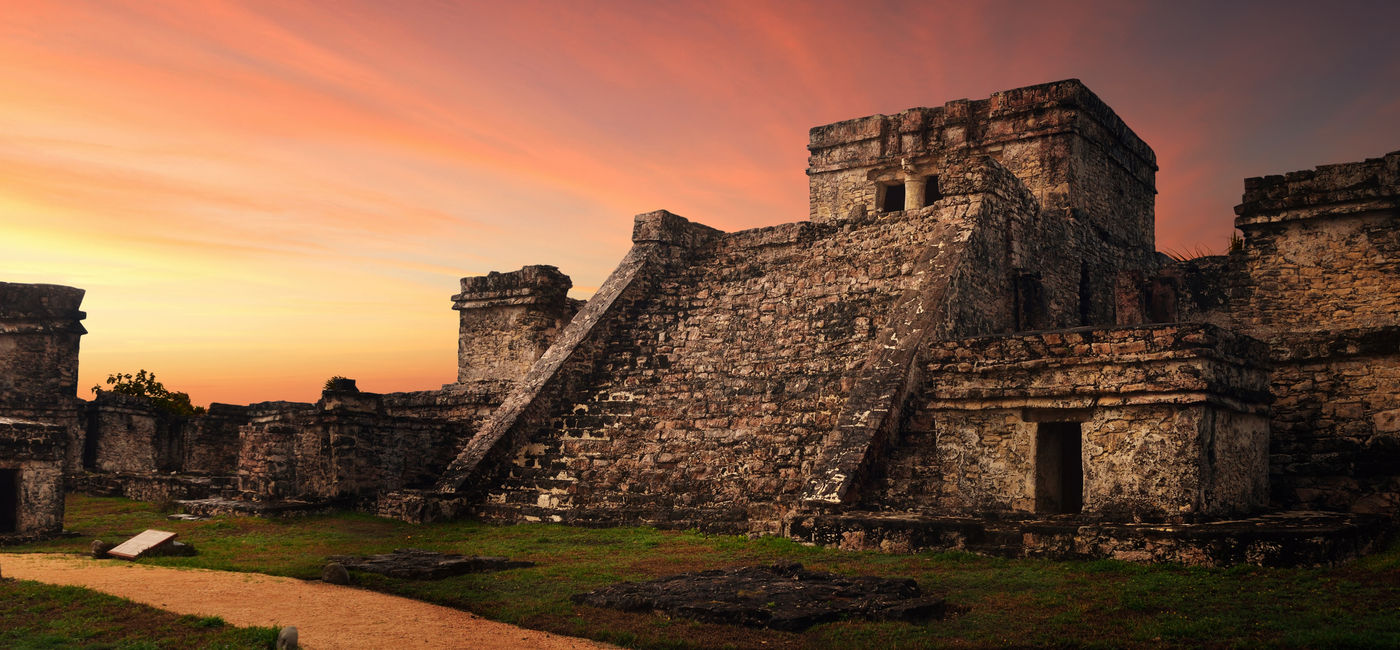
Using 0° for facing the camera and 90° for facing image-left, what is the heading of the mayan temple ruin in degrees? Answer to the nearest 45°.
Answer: approximately 45°

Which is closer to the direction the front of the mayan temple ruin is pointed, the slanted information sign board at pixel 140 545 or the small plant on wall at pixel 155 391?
the slanted information sign board

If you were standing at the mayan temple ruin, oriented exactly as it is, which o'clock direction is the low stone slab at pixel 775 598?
The low stone slab is roughly at 11 o'clock from the mayan temple ruin.

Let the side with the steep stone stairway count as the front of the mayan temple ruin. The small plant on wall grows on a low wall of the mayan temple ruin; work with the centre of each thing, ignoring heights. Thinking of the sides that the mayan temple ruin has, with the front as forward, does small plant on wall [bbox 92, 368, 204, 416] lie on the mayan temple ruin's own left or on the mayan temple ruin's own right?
on the mayan temple ruin's own right

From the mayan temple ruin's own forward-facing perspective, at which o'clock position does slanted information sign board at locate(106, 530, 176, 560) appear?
The slanted information sign board is roughly at 1 o'clock from the mayan temple ruin.

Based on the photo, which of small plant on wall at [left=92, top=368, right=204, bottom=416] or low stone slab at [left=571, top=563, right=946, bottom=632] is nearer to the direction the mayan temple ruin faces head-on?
the low stone slab
